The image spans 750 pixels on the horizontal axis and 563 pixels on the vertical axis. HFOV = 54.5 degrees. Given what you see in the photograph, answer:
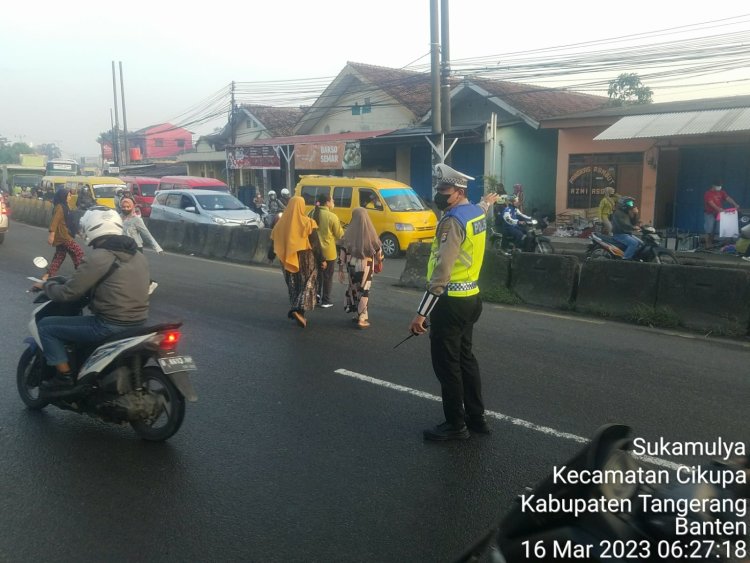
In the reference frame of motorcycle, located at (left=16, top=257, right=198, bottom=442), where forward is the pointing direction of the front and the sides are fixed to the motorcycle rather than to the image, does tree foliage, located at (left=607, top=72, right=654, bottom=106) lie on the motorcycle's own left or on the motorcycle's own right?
on the motorcycle's own right

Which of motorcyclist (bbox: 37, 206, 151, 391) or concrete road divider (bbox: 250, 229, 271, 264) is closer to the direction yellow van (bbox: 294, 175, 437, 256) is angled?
the motorcyclist

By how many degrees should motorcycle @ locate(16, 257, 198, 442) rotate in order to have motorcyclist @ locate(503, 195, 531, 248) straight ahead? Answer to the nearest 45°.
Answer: approximately 90° to its right

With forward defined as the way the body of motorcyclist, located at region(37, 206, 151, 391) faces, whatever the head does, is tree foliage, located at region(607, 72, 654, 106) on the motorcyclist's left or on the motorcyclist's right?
on the motorcyclist's right

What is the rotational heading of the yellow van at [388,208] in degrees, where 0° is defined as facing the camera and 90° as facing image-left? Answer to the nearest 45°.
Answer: approximately 315°

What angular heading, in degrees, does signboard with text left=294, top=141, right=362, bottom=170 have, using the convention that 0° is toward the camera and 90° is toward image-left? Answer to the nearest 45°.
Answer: approximately 0°

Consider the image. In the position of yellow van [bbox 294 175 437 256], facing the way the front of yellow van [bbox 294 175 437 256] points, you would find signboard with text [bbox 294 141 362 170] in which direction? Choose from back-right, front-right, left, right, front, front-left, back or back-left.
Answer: back-left

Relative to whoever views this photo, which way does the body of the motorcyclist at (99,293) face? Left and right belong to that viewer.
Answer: facing away from the viewer and to the left of the viewer

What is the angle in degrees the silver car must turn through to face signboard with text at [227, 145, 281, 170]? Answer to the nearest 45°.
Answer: approximately 135° to its left
